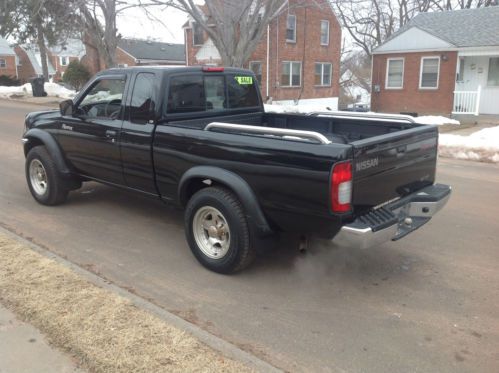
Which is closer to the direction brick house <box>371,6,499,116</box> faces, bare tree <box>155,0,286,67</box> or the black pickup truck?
the black pickup truck

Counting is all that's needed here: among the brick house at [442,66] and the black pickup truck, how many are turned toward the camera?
1

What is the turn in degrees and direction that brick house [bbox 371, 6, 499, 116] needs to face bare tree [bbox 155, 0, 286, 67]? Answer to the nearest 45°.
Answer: approximately 45° to its right

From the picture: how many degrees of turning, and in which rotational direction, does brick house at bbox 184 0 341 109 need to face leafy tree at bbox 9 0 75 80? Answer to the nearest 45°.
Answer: approximately 45° to its right

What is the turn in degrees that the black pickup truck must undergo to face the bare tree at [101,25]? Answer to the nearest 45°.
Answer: approximately 45° to its right

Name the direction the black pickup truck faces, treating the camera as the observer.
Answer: facing away from the viewer and to the left of the viewer

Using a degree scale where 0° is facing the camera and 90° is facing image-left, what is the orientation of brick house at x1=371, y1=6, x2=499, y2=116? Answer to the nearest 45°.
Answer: approximately 0°

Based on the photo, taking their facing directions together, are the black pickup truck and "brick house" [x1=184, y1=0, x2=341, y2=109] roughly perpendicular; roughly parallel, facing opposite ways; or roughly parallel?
roughly perpendicular

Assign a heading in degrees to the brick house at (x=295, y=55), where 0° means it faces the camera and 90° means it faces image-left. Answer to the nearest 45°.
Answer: approximately 45°

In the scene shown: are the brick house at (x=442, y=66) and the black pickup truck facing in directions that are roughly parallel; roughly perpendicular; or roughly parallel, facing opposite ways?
roughly perpendicular
